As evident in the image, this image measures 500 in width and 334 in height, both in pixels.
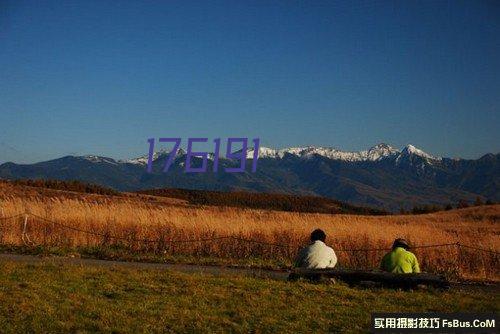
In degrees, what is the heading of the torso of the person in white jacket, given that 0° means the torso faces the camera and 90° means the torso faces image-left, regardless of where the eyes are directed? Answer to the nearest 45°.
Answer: approximately 180°

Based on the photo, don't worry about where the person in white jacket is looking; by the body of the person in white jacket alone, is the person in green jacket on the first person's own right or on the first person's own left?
on the first person's own right
